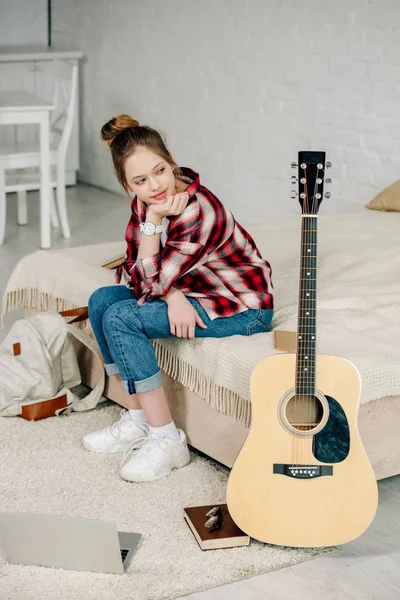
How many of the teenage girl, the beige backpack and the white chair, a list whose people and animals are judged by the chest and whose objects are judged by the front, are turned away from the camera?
0

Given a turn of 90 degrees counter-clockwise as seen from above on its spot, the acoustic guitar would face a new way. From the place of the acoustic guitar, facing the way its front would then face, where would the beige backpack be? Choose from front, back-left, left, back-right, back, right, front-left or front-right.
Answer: back-left

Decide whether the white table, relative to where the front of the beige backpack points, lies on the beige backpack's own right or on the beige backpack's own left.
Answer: on the beige backpack's own right

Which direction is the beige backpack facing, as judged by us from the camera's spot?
facing the viewer and to the left of the viewer

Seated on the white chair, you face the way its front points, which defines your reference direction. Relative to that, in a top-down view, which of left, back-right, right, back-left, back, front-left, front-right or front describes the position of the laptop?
left

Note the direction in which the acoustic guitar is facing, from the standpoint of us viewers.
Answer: facing the viewer

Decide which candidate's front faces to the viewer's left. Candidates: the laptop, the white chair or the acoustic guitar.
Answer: the white chair

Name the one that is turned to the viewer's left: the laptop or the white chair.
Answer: the white chair

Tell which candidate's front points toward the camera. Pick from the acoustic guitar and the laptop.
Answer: the acoustic guitar

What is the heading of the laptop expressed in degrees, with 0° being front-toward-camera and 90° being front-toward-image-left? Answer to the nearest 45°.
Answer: approximately 180°

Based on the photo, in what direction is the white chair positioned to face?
to the viewer's left

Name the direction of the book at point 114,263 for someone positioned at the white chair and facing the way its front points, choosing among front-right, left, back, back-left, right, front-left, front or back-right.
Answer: left

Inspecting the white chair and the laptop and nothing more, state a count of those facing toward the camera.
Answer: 0

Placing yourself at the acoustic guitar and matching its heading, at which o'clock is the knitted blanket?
The knitted blanket is roughly at 6 o'clock from the acoustic guitar.

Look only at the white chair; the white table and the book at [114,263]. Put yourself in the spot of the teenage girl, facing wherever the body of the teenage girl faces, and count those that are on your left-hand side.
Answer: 0

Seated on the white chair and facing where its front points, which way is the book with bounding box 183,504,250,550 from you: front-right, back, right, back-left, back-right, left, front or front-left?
left
